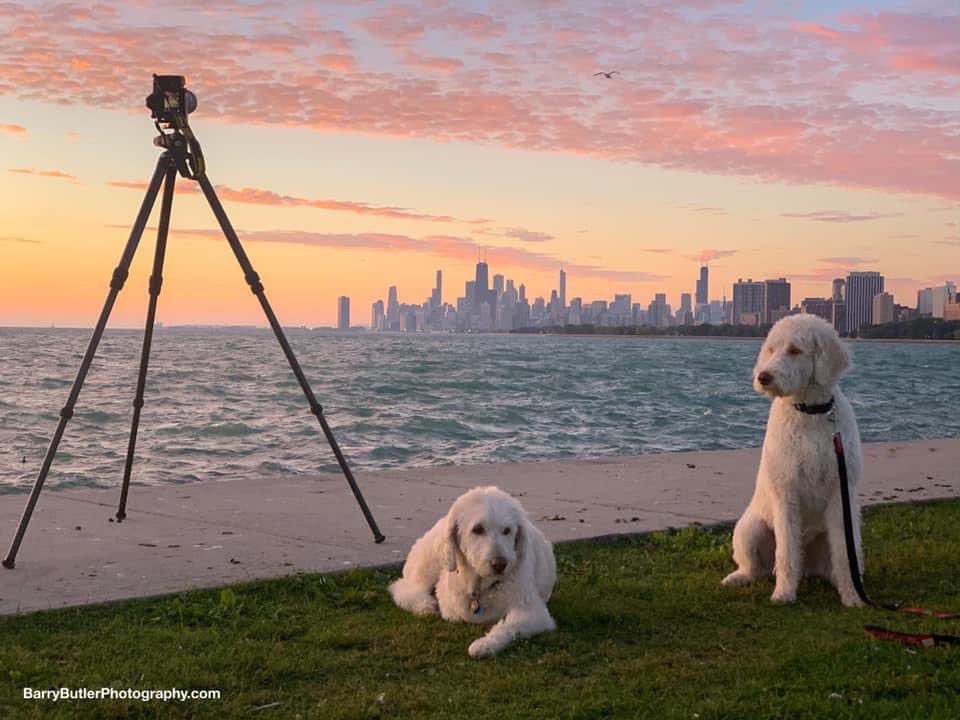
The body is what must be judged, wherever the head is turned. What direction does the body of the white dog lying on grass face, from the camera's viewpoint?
toward the camera

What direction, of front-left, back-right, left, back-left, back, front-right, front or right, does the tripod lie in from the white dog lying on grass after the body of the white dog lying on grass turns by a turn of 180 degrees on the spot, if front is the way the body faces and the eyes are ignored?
front-left

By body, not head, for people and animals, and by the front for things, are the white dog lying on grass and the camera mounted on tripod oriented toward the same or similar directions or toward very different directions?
very different directions

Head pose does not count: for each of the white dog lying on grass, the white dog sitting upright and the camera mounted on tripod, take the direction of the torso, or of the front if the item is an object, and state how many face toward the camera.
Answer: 2

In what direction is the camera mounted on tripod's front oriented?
away from the camera

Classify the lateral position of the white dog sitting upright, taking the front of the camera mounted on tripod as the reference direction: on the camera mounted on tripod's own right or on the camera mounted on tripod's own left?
on the camera mounted on tripod's own right

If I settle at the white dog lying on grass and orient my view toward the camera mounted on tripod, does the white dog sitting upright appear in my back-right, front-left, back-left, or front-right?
back-right

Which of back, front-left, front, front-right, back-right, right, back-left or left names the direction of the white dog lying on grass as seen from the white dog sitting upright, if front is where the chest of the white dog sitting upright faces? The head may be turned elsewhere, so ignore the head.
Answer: front-right

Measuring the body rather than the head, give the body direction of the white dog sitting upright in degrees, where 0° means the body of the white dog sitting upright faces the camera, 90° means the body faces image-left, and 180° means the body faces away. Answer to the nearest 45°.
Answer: approximately 0°

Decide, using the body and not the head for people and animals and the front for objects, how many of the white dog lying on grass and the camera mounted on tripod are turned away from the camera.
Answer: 1

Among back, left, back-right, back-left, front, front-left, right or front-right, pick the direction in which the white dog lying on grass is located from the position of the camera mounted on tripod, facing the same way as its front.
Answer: back-right

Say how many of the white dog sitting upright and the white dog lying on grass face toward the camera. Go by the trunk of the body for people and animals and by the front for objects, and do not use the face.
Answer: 2
